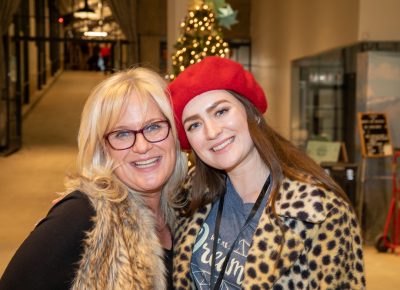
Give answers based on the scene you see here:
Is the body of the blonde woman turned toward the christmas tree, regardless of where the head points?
no

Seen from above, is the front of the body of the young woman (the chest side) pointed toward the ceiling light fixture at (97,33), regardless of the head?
no

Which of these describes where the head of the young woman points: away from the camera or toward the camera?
toward the camera

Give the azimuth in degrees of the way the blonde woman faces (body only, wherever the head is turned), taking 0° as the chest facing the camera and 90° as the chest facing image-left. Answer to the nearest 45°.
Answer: approximately 315°

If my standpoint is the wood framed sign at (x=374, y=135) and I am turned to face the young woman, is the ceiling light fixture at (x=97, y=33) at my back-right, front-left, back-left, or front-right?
back-right

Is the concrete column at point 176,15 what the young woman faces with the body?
no

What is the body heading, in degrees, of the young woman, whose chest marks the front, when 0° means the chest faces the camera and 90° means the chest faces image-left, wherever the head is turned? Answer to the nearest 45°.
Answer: approximately 45°

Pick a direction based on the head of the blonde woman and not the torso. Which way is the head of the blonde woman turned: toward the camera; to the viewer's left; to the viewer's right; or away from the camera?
toward the camera

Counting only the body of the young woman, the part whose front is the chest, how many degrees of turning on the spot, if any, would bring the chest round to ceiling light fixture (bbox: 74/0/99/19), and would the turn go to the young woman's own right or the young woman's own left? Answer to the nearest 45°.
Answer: approximately 135° to the young woman's own right

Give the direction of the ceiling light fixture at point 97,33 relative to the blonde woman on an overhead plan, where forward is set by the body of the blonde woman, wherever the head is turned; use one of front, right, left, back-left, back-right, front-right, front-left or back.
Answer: back-left

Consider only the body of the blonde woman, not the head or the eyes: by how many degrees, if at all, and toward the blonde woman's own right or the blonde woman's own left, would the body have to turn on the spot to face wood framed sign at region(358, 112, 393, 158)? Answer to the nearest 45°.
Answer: approximately 90° to the blonde woman's own left

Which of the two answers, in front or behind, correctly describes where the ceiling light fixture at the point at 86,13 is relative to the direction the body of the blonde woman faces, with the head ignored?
behind

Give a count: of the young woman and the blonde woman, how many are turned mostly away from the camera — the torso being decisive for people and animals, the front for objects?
0
